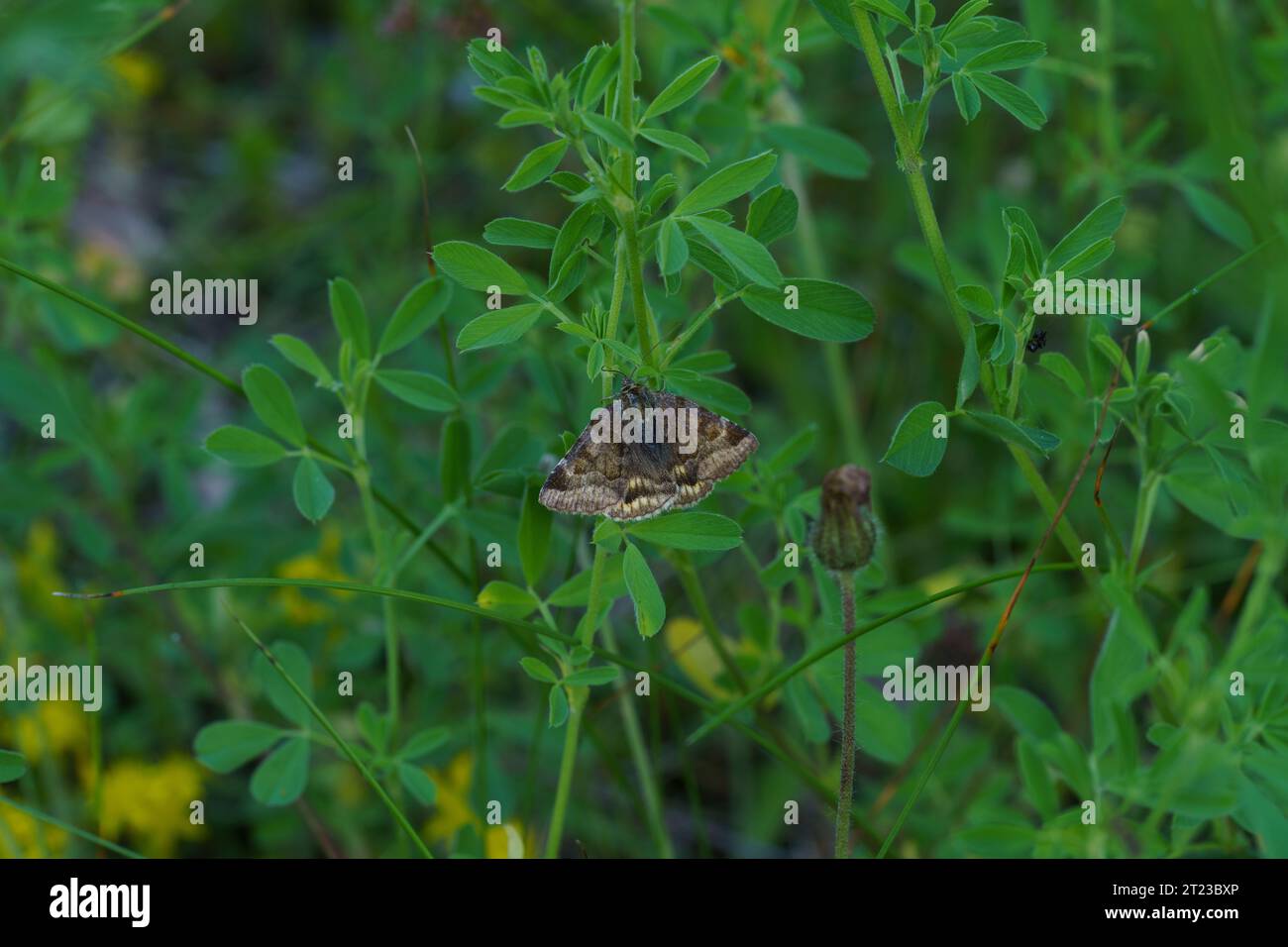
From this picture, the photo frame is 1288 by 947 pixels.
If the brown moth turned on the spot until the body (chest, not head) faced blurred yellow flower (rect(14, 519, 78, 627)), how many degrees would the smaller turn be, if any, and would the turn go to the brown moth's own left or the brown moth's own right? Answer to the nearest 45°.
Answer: approximately 45° to the brown moth's own left

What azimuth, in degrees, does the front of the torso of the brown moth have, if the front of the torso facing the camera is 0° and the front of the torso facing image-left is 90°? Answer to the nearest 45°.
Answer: approximately 180°

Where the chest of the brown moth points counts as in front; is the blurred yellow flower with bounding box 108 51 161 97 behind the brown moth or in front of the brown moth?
in front
